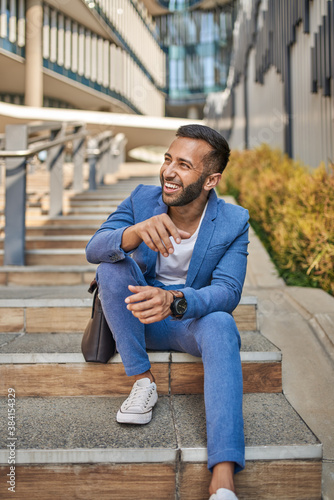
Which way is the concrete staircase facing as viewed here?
toward the camera

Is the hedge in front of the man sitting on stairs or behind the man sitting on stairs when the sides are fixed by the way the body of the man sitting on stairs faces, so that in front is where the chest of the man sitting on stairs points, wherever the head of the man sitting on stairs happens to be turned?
behind

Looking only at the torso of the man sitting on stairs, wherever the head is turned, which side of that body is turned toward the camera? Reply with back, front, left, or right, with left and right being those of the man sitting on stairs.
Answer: front
